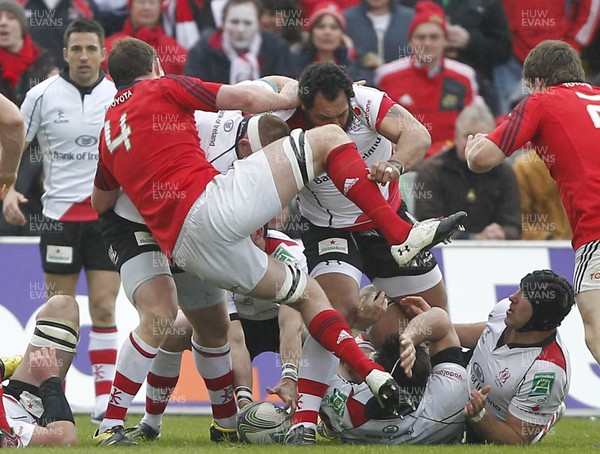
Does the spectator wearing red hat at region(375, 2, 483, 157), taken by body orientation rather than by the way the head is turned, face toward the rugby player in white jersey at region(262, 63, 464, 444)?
yes

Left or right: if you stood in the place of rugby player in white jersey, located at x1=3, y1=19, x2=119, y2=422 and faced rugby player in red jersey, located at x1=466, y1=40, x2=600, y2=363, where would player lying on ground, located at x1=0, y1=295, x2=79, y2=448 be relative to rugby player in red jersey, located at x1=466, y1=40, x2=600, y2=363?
right

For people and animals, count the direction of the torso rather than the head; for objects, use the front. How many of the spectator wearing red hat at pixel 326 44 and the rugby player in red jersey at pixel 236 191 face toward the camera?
1

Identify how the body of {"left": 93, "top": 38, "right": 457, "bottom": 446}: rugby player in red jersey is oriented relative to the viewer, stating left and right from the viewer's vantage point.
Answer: facing away from the viewer and to the right of the viewer

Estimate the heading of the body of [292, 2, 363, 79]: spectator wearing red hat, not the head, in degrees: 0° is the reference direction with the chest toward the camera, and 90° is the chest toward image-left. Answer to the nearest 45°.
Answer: approximately 0°

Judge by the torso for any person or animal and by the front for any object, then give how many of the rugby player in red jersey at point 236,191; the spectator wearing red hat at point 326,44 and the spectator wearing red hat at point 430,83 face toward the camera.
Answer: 2

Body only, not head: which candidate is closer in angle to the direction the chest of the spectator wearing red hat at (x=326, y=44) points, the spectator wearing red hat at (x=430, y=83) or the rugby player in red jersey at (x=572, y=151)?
the rugby player in red jersey

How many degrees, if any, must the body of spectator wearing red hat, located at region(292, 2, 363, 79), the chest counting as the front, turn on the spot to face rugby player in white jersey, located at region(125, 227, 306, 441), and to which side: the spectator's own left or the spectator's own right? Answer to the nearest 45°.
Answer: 0° — they already face them
